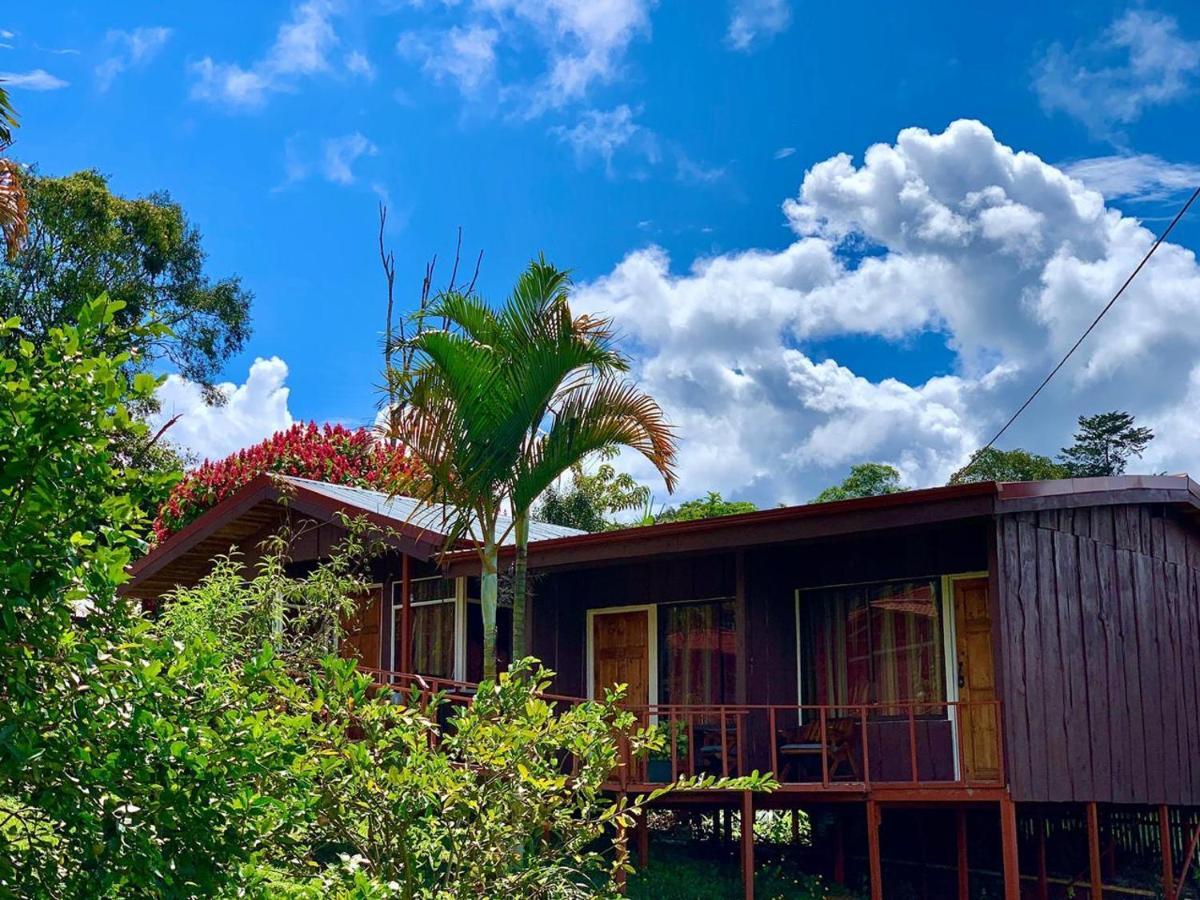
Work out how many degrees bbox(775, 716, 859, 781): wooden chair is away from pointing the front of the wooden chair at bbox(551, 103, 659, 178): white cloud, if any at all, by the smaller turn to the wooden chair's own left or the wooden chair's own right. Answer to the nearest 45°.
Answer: approximately 135° to the wooden chair's own right

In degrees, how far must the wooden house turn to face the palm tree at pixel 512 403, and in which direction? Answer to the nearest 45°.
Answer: approximately 45° to its right

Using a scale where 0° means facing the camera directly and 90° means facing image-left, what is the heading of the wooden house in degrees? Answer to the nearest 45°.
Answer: approximately 45°

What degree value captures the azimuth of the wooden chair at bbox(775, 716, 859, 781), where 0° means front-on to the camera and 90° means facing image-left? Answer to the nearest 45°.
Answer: approximately 45°

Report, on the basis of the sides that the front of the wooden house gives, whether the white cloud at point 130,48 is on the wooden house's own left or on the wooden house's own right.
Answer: on the wooden house's own right

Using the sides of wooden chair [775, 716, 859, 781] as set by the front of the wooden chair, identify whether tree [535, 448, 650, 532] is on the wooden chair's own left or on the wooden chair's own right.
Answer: on the wooden chair's own right

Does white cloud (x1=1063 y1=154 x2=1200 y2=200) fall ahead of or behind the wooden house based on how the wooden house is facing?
behind

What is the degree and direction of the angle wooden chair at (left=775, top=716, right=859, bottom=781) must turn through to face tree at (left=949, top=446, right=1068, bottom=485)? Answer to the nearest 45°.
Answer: approximately 135° to its right
